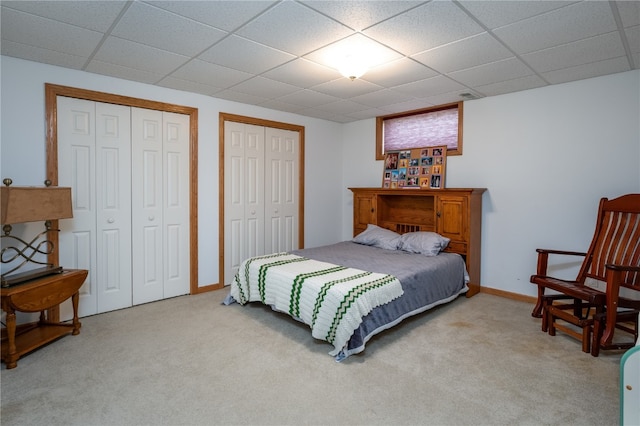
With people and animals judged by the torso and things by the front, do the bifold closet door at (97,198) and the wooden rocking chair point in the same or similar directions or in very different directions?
very different directions

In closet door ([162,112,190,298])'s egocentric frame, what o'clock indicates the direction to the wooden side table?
The wooden side table is roughly at 3 o'clock from the closet door.

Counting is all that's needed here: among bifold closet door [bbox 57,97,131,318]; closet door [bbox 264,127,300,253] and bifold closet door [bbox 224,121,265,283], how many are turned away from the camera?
0

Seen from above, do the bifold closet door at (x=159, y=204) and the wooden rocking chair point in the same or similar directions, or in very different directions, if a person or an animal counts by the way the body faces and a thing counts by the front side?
very different directions

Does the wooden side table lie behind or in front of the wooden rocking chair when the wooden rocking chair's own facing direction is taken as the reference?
in front

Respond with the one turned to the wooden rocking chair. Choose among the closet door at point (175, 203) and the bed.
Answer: the closet door

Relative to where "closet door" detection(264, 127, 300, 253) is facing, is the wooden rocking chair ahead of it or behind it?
ahead

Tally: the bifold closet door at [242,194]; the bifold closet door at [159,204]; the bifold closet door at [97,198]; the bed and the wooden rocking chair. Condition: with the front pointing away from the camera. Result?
0

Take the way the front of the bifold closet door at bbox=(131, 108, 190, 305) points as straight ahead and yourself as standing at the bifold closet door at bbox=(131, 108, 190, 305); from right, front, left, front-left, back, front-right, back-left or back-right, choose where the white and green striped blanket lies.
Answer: front

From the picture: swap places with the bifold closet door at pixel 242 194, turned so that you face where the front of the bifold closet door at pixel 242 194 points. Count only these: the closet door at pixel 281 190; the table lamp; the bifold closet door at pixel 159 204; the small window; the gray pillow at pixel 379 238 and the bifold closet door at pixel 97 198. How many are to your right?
3

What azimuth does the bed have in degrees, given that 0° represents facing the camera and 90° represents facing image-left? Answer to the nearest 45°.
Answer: approximately 45°

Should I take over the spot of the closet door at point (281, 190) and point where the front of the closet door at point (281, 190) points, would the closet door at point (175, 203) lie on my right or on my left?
on my right

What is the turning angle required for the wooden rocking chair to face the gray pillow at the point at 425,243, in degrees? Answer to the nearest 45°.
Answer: approximately 45° to its right

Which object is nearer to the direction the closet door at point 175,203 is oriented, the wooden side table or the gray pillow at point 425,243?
the gray pillow

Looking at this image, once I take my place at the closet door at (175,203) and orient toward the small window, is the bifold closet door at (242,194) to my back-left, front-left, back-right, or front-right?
front-left

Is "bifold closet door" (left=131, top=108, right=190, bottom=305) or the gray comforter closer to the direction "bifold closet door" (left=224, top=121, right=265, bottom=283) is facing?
the gray comforter

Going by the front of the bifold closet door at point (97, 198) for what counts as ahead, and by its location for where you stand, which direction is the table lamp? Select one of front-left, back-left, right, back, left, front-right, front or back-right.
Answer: right

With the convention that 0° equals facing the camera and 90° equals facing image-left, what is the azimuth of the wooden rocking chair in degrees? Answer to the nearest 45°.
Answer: approximately 45°

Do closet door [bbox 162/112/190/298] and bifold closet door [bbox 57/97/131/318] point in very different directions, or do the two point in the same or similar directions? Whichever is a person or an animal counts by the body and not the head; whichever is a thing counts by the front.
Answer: same or similar directions
